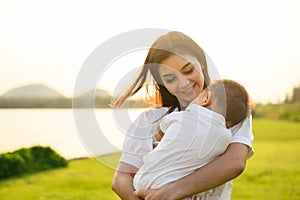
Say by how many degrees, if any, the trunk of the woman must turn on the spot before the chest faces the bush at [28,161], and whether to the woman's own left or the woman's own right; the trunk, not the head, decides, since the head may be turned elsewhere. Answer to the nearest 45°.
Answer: approximately 135° to the woman's own right

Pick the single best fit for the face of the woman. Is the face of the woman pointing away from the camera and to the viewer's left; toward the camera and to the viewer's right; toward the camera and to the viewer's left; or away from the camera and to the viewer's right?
toward the camera and to the viewer's right

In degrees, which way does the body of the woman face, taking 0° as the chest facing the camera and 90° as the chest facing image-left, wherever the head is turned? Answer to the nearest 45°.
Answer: approximately 0°
